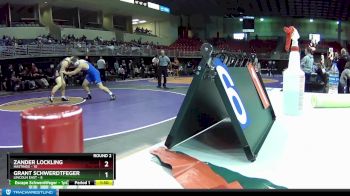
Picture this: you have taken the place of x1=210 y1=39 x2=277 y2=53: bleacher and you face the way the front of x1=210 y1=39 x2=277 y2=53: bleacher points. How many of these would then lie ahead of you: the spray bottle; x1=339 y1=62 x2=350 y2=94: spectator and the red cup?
3

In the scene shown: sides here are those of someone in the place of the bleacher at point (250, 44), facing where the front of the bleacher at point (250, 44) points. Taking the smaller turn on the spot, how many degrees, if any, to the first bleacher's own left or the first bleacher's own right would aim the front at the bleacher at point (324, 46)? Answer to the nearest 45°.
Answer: approximately 90° to the first bleacher's own left

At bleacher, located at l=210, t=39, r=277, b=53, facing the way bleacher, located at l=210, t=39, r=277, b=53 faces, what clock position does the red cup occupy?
The red cup is roughly at 12 o'clock from the bleacher.

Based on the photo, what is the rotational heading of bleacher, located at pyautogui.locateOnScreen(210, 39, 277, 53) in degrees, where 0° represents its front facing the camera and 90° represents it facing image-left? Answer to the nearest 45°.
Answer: approximately 0°

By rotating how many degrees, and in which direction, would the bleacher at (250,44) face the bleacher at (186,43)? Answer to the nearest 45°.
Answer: approximately 45° to its right

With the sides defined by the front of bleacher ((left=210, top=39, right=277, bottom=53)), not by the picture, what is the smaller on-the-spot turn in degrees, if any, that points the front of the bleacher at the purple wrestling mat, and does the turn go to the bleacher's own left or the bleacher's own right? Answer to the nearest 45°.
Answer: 0° — it already faces it

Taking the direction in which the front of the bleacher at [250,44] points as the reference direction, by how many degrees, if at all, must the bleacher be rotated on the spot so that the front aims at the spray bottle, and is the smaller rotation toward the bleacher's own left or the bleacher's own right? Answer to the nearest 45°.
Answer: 0° — it already faces it

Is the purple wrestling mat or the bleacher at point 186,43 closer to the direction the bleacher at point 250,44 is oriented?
the purple wrestling mat

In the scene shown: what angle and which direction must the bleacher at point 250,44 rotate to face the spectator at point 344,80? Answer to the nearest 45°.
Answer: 0° — it already faces them
